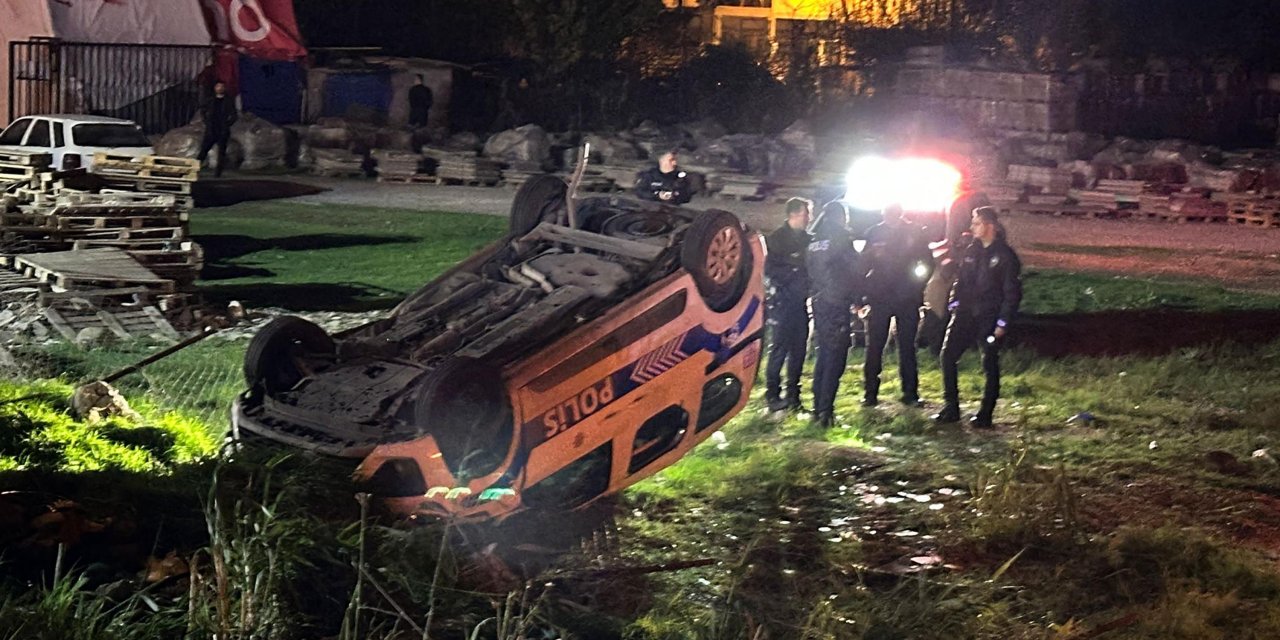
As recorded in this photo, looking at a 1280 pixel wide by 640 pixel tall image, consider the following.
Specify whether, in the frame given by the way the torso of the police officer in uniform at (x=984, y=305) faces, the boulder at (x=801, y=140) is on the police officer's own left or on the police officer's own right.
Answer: on the police officer's own right

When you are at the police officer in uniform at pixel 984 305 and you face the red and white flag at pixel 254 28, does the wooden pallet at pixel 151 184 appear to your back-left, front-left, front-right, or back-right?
front-left

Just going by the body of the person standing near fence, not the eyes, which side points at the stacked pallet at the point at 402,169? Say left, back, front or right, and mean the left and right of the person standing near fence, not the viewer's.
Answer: left

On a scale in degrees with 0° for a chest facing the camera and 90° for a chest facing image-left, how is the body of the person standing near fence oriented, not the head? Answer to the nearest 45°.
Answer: approximately 0°

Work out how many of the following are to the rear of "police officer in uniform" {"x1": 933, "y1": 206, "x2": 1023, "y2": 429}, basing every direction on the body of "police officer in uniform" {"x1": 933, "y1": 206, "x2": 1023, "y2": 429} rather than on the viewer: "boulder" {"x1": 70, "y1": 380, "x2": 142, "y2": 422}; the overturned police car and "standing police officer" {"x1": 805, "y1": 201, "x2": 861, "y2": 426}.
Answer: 0

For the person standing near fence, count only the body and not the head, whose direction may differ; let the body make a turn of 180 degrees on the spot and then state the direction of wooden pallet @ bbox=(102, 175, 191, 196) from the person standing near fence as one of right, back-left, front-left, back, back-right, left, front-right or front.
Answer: back

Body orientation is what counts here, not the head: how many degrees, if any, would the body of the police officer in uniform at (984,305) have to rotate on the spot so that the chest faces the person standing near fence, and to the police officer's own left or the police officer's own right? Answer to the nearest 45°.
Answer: approximately 90° to the police officer's own right

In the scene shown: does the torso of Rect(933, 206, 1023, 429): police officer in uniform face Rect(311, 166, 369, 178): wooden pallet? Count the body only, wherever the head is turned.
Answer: no
